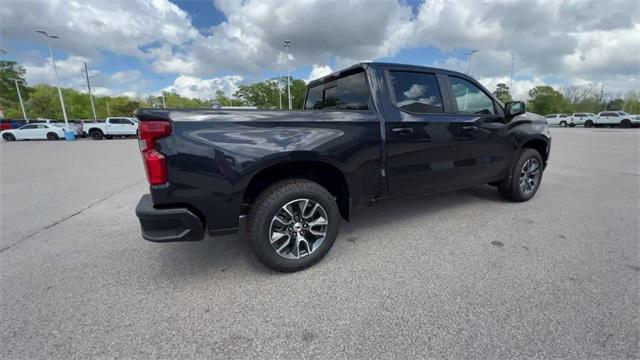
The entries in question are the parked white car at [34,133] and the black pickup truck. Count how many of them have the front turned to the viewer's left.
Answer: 1

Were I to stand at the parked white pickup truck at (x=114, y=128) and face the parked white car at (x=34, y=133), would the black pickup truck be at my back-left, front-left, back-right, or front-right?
back-left

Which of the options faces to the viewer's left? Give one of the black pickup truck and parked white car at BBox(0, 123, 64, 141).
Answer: the parked white car

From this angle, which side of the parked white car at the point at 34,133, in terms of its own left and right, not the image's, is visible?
left

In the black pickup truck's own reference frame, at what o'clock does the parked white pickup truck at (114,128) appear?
The parked white pickup truck is roughly at 9 o'clock from the black pickup truck.

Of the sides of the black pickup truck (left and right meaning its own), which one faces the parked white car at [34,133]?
left

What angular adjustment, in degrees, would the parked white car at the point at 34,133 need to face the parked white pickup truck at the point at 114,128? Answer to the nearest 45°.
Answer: approximately 135° to its left

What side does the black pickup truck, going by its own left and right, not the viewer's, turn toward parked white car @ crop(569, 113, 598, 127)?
front

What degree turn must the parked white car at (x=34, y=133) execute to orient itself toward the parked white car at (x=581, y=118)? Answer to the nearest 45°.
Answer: approximately 135° to its left

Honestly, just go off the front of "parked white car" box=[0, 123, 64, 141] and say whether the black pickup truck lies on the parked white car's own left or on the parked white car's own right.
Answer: on the parked white car's own left

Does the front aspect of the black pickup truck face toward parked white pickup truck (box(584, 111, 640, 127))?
yes

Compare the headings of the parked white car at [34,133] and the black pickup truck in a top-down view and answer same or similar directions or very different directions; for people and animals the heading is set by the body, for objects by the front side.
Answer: very different directions

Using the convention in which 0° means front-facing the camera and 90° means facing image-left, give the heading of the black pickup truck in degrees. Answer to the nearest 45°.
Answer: approximately 225°
